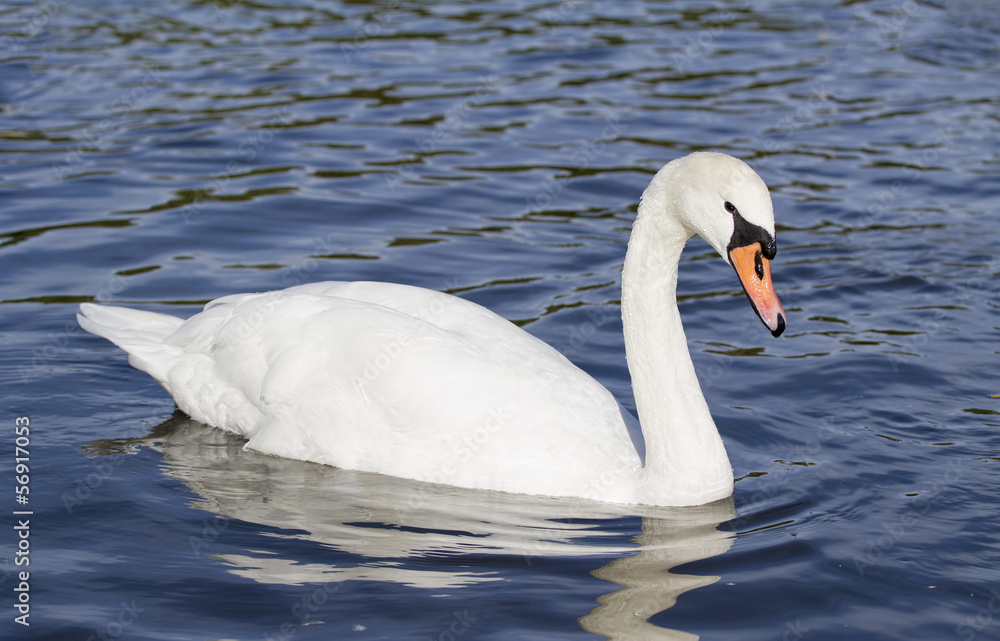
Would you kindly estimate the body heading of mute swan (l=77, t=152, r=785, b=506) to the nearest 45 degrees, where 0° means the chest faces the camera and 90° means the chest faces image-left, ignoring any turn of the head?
approximately 270°
